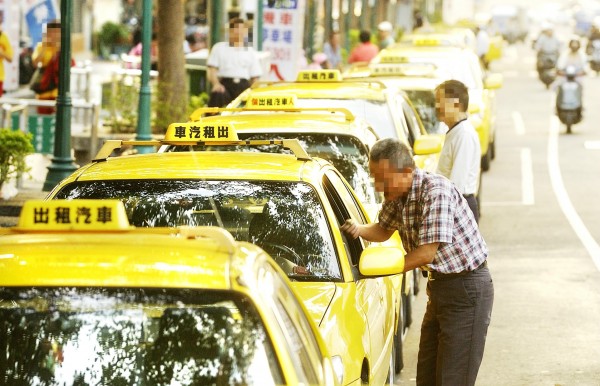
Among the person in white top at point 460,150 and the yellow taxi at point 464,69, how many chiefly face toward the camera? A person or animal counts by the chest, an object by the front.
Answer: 1

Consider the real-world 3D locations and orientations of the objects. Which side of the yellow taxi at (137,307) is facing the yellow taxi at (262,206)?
back

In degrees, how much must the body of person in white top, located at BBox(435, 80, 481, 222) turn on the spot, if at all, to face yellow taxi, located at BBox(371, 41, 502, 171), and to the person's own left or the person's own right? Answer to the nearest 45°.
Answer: approximately 90° to the person's own right

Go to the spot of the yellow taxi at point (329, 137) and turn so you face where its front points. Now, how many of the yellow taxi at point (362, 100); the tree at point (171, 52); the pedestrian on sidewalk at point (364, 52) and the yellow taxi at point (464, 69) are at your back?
4

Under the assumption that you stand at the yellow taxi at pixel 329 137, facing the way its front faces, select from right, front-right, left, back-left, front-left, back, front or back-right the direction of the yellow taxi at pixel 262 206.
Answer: front

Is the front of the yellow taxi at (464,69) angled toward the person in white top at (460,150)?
yes

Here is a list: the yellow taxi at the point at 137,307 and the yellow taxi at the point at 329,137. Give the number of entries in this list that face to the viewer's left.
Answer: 0

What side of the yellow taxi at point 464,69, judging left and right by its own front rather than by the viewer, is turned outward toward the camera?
front

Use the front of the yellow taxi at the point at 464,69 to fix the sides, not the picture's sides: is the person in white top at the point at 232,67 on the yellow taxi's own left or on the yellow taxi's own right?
on the yellow taxi's own right

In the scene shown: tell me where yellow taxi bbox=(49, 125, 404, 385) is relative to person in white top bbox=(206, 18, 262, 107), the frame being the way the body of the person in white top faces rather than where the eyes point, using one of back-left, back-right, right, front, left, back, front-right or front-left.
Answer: front

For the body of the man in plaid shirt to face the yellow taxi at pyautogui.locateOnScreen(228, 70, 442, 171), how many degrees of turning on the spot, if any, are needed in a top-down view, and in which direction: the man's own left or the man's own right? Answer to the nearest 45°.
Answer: approximately 135° to the man's own right

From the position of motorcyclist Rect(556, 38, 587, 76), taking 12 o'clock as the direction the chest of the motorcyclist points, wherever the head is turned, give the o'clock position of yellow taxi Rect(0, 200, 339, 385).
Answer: The yellow taxi is roughly at 12 o'clock from the motorcyclist.

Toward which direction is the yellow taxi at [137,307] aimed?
toward the camera
